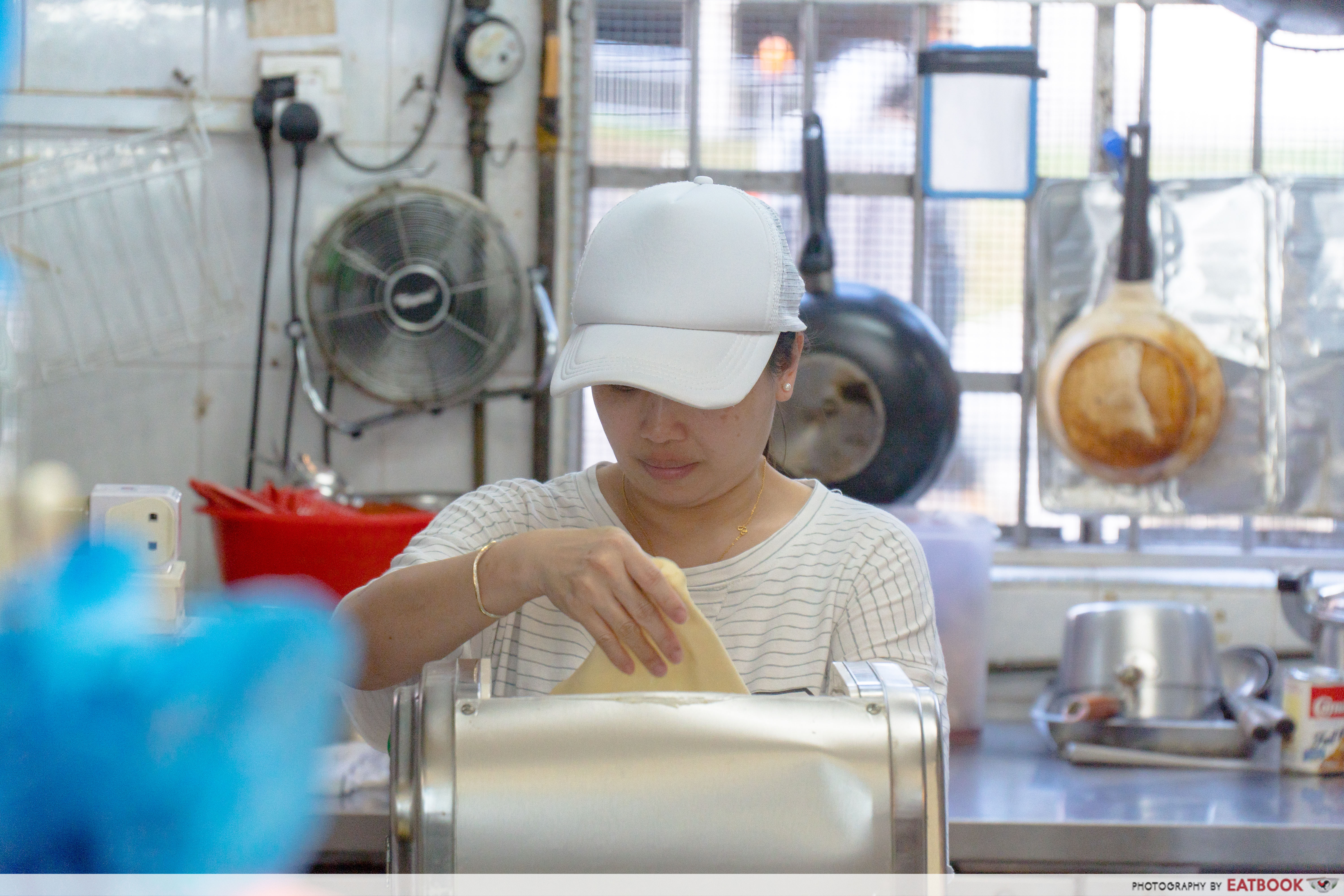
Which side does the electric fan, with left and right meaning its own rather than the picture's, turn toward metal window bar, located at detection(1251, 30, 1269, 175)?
left

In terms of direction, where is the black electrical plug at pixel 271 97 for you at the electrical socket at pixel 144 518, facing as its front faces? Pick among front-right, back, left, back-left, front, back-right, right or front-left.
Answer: back

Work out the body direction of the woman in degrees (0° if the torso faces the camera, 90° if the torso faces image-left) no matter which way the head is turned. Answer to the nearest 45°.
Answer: approximately 0°

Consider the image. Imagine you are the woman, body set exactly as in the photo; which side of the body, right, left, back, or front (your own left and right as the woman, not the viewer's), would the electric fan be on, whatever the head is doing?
back

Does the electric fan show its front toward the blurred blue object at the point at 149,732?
yes

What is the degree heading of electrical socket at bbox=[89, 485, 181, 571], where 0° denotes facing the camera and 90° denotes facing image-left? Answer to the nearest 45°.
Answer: approximately 0°

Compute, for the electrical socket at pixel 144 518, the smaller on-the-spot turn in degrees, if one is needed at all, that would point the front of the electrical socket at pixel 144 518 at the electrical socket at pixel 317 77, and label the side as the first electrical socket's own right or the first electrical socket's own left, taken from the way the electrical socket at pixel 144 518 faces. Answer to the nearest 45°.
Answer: approximately 180°

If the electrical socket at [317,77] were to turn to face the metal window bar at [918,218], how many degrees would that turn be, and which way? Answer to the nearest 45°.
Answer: approximately 90° to its left

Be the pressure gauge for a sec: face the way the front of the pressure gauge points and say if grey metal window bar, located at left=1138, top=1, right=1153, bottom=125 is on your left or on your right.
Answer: on your left
